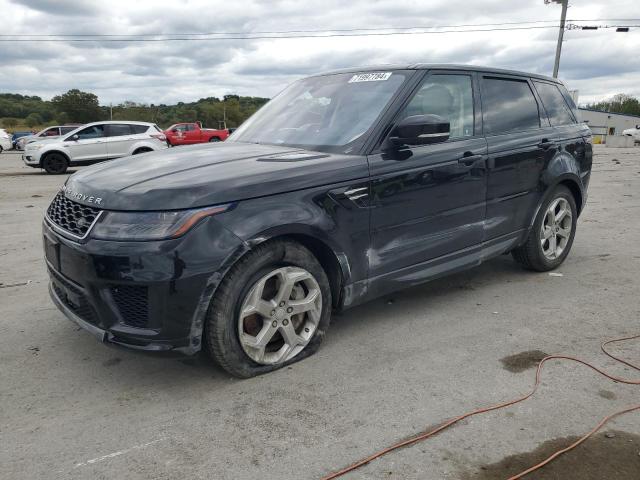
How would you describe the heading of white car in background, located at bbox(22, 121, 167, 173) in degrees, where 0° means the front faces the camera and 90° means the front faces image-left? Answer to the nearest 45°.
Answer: approximately 90°

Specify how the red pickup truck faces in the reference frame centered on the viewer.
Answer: facing to the left of the viewer

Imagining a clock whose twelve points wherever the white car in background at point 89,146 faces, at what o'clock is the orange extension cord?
The orange extension cord is roughly at 9 o'clock from the white car in background.

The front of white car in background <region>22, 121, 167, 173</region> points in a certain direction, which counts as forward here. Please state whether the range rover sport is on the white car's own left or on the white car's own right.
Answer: on the white car's own left

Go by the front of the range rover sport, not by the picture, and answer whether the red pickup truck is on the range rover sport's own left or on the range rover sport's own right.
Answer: on the range rover sport's own right

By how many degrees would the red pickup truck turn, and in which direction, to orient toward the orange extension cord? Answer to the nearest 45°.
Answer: approximately 90° to its left

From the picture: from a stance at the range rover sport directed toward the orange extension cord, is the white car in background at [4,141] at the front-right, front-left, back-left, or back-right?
back-right

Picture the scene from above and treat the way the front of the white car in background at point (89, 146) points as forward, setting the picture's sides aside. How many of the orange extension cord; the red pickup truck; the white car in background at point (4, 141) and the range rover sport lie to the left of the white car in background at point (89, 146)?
2
